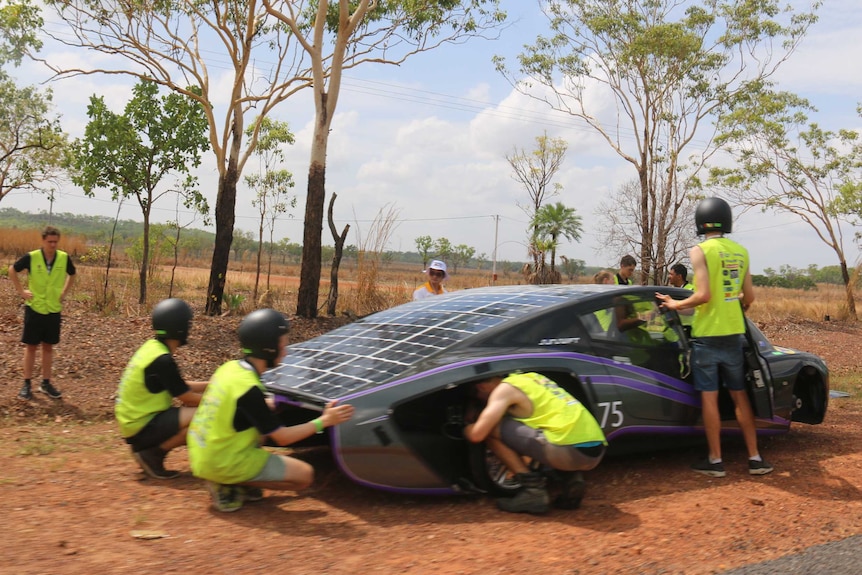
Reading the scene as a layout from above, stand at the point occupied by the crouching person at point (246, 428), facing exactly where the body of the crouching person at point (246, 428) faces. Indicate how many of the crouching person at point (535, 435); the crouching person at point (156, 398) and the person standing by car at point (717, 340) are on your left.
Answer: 1

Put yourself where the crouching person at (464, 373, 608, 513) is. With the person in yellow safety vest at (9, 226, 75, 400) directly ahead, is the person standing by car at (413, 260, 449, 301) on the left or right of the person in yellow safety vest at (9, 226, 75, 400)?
right

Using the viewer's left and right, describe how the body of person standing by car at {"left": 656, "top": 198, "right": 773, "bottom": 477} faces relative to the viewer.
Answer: facing away from the viewer and to the left of the viewer

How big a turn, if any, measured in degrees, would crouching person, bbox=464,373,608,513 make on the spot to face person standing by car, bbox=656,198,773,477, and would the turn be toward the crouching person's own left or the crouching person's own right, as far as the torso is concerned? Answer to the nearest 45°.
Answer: approximately 90° to the crouching person's own right

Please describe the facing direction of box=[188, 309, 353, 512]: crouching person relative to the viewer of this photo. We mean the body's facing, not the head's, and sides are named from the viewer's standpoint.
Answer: facing away from the viewer and to the right of the viewer

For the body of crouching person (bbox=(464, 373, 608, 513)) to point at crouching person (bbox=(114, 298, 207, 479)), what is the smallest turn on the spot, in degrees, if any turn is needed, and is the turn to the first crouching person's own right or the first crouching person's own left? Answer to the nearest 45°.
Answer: approximately 45° to the first crouching person's own left

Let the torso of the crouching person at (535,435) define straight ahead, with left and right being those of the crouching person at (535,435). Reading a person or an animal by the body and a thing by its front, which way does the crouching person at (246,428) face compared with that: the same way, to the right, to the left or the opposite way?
to the right

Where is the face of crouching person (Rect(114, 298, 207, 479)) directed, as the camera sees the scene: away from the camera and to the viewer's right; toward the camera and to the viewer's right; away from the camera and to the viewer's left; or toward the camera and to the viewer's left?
away from the camera and to the viewer's right

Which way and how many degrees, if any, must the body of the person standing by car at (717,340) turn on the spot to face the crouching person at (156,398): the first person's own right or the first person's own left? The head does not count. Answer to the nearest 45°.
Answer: approximately 90° to the first person's own left

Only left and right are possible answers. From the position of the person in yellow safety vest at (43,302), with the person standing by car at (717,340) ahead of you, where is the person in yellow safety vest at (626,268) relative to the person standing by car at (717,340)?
left
